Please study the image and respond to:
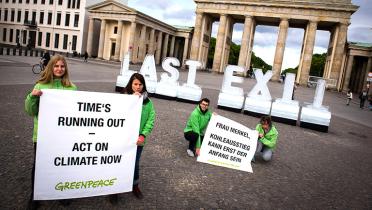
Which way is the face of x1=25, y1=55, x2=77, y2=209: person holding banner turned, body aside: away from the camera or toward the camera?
toward the camera

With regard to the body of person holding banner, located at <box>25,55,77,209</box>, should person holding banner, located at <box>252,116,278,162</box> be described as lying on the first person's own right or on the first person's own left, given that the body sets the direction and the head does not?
on the first person's own left

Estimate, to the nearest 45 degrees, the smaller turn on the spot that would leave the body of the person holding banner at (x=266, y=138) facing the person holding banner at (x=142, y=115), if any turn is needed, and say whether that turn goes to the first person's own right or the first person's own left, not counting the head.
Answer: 0° — they already face them

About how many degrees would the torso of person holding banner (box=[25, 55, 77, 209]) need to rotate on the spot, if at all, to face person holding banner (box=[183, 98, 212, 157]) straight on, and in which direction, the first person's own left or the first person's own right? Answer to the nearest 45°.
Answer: approximately 135° to the first person's own left

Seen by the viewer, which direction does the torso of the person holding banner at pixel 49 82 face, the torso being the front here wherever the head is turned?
toward the camera

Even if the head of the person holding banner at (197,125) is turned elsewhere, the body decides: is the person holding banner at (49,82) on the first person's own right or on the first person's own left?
on the first person's own right

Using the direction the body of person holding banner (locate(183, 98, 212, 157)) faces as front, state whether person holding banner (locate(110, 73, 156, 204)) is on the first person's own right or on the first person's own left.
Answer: on the first person's own right

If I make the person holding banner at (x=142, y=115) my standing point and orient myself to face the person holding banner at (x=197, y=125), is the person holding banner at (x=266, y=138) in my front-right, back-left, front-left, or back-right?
front-right

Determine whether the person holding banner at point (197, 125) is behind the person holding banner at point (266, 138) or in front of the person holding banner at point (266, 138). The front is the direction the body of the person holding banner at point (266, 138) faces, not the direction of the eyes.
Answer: in front

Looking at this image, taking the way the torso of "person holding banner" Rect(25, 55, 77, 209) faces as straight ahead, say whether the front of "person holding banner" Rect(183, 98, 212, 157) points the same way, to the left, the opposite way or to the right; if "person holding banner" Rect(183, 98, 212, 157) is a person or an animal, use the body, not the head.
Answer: the same way

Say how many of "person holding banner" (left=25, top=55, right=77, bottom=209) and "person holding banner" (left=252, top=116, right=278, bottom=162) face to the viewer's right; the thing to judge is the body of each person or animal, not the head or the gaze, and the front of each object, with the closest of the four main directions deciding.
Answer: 0

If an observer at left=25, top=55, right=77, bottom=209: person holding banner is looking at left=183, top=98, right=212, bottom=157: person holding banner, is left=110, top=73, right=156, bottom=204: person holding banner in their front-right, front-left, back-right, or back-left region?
front-right
